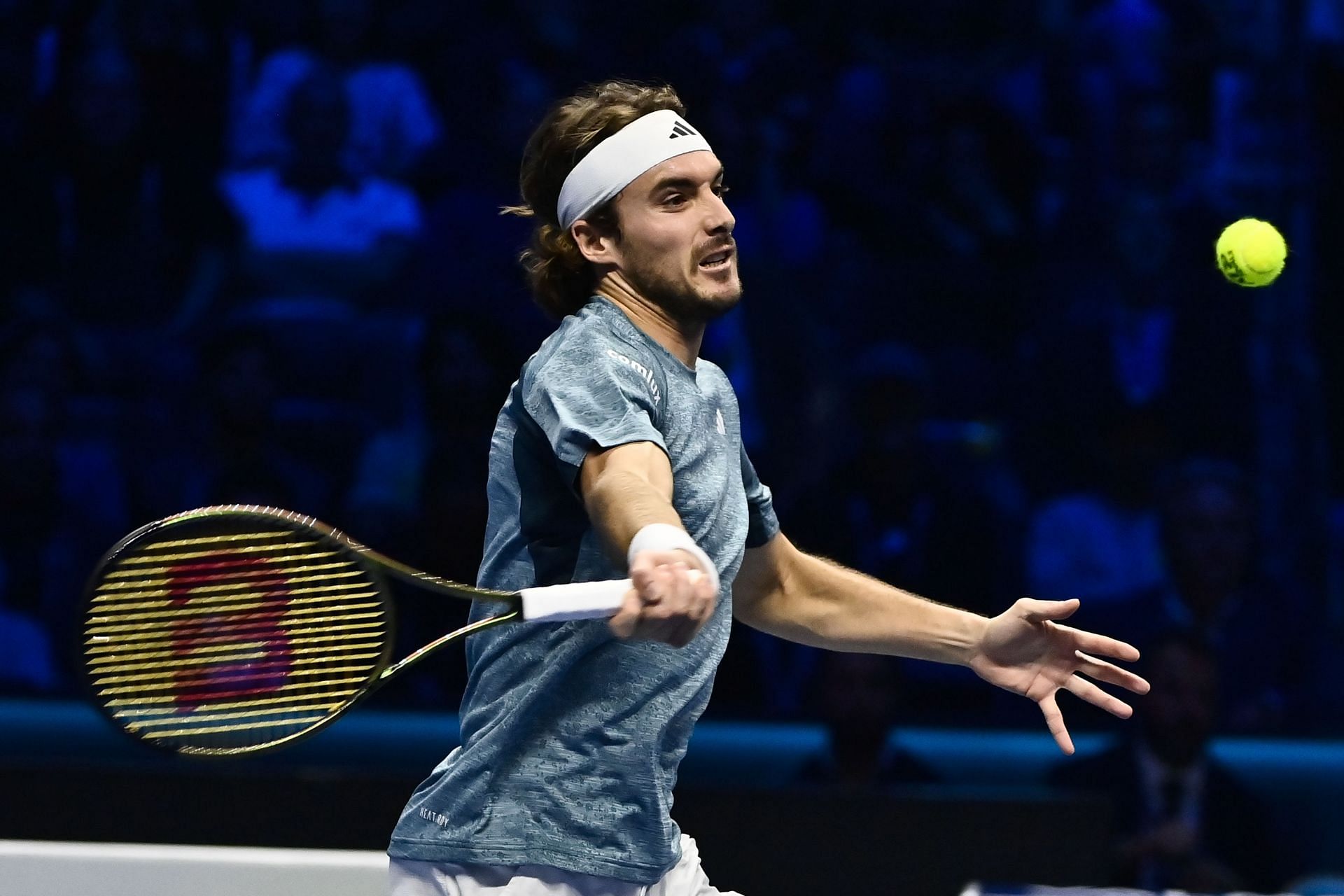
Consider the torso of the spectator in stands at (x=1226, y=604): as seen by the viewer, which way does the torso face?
toward the camera

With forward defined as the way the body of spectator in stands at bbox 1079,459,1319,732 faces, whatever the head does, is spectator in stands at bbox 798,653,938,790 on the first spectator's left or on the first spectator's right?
on the first spectator's right

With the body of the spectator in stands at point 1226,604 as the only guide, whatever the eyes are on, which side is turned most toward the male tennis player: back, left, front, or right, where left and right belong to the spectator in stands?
front

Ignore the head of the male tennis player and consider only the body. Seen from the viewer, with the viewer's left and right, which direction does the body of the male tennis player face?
facing the viewer and to the right of the viewer

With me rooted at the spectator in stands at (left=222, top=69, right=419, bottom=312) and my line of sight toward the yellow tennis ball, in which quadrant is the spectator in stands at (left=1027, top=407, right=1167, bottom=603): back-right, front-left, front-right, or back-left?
front-left

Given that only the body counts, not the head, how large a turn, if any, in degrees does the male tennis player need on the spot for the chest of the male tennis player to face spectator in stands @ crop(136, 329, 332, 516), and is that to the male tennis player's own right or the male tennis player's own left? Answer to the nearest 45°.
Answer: approximately 180°

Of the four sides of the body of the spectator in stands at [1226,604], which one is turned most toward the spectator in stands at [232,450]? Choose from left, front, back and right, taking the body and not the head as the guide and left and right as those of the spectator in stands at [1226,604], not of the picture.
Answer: right

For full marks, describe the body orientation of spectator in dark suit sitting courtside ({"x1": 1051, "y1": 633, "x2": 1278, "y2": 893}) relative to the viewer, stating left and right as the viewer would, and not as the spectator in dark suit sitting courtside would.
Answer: facing the viewer

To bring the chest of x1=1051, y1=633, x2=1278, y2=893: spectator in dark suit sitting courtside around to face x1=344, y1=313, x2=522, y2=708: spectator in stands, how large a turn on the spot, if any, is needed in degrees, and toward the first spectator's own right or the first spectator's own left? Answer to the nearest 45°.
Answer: approximately 90° to the first spectator's own right

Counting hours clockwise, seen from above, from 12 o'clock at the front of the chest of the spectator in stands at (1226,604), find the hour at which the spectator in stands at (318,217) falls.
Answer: the spectator in stands at (318,217) is roughly at 3 o'clock from the spectator in stands at (1226,604).

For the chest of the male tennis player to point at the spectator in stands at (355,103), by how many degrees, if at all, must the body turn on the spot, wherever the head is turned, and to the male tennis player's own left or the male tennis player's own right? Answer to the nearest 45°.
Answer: approximately 135° to the male tennis player's own left

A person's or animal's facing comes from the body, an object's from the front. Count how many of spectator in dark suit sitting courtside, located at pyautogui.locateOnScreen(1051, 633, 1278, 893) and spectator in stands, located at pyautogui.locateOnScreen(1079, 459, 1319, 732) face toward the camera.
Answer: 2
